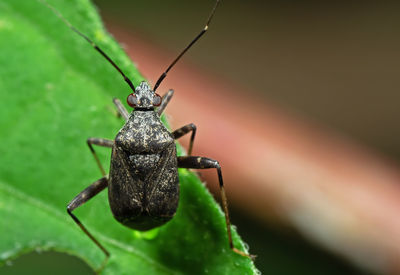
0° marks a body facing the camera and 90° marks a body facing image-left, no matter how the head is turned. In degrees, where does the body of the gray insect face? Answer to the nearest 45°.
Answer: approximately 180°
